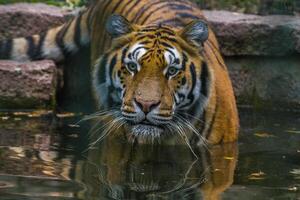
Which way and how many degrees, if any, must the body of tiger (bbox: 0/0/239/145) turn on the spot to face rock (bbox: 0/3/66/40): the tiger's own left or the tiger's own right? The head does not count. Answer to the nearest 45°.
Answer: approximately 135° to the tiger's own right

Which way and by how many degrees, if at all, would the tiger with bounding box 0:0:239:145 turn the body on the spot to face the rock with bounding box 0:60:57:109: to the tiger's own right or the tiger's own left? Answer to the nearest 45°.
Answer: approximately 135° to the tiger's own right

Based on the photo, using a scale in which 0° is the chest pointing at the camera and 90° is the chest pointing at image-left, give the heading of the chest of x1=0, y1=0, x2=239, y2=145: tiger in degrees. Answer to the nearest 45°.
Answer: approximately 0°
